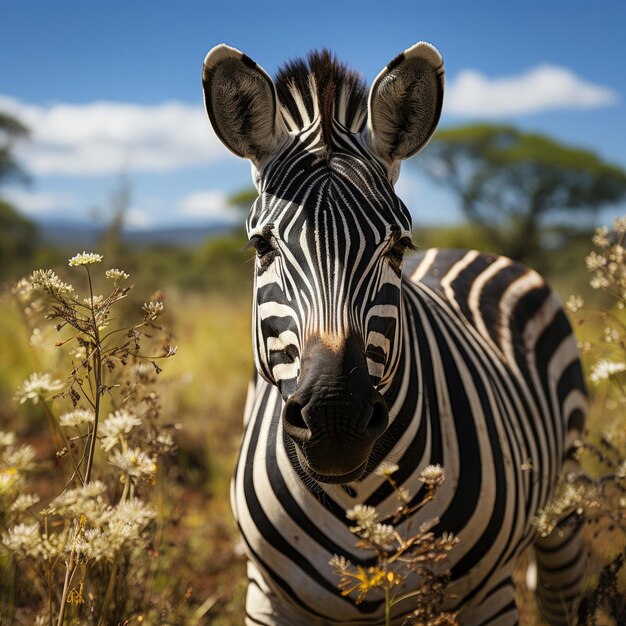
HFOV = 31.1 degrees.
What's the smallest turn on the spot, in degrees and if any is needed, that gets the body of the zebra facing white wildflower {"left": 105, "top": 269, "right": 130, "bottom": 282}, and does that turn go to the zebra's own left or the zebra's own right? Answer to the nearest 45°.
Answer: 0° — it already faces it

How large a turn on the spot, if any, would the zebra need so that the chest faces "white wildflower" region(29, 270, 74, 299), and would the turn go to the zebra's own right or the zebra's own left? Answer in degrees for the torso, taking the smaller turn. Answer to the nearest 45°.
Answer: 0° — it already faces it

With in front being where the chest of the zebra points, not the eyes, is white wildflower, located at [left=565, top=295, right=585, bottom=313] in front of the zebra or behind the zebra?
behind

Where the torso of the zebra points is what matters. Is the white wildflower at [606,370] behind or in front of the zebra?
behind

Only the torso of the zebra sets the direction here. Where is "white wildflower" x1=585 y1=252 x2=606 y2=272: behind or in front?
behind

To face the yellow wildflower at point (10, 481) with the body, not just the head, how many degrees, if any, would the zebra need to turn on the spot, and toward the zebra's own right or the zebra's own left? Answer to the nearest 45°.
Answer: approximately 45° to the zebra's own right

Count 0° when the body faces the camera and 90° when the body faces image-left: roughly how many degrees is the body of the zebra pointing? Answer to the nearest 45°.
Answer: approximately 45°
